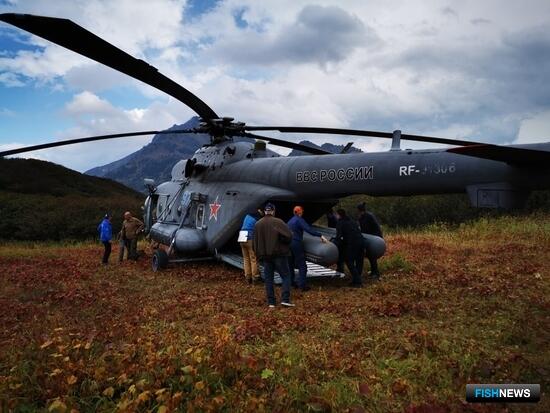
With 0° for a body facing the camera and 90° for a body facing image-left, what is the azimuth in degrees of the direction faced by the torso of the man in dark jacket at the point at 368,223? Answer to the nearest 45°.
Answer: approximately 90°

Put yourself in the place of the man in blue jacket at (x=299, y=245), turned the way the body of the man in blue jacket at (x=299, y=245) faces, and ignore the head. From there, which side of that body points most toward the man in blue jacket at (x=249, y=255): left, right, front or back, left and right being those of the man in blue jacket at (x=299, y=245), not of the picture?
left

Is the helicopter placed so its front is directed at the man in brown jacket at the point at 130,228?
yes

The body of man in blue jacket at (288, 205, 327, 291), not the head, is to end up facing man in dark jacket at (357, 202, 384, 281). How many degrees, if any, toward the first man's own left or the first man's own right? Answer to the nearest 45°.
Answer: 0° — they already face them

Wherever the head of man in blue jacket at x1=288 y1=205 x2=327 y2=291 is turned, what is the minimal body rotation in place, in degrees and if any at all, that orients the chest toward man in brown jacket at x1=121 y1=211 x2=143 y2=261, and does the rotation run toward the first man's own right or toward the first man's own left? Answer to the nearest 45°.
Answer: approximately 90° to the first man's own left

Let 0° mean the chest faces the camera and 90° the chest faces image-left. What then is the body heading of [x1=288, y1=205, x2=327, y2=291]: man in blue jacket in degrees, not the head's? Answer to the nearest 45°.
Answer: approximately 225°

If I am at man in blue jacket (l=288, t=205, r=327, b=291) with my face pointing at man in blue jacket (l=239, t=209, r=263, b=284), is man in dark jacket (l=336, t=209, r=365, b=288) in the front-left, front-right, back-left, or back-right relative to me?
back-right

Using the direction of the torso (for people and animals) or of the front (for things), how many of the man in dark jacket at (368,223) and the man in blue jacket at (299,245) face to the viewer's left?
1
